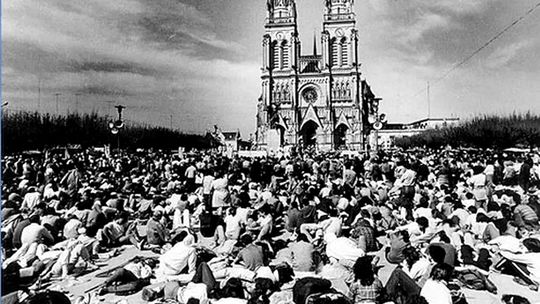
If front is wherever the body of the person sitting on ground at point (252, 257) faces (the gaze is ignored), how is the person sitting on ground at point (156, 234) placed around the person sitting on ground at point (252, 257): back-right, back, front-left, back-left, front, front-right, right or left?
front

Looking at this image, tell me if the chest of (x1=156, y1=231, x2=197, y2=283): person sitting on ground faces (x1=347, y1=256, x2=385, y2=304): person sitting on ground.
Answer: no

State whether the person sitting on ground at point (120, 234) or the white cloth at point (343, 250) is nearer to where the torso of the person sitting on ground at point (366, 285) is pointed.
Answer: the white cloth

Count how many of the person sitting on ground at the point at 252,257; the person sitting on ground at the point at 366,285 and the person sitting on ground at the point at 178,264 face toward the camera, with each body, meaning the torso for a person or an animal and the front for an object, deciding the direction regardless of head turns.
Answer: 0

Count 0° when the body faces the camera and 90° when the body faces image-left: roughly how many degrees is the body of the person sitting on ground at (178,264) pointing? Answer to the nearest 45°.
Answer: approximately 225°

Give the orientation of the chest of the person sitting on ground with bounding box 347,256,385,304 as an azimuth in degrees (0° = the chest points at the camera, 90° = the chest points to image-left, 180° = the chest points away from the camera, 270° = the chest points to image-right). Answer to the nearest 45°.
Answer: approximately 180°

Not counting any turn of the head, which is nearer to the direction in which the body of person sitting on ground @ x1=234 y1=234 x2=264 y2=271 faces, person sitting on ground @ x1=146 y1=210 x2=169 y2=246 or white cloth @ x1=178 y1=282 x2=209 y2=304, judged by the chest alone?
the person sitting on ground

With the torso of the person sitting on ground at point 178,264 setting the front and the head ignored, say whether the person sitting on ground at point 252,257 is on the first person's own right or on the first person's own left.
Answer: on the first person's own right

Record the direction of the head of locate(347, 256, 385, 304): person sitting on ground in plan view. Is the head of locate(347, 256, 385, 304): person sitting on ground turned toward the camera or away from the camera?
away from the camera

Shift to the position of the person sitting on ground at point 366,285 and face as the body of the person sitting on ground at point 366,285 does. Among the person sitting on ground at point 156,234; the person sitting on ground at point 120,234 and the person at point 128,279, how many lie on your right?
0

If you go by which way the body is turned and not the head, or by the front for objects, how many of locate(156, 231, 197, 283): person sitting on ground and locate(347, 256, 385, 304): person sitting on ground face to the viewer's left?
0

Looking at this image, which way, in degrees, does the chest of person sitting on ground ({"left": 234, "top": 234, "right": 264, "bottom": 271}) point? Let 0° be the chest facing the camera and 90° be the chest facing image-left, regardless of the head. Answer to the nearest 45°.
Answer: approximately 135°

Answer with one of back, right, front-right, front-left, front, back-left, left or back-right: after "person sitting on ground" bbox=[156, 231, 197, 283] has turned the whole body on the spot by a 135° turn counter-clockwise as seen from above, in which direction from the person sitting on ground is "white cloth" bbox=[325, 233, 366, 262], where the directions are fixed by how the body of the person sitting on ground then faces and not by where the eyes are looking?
back

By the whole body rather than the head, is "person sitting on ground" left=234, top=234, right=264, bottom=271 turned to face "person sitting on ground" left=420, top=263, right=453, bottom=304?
no

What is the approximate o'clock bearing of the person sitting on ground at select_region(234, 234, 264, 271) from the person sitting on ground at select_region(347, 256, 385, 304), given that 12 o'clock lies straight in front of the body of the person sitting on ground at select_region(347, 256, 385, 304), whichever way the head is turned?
the person sitting on ground at select_region(234, 234, 264, 271) is roughly at 10 o'clock from the person sitting on ground at select_region(347, 256, 385, 304).

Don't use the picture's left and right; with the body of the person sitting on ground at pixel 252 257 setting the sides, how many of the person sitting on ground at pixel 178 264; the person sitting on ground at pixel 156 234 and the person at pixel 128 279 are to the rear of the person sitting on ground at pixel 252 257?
0
